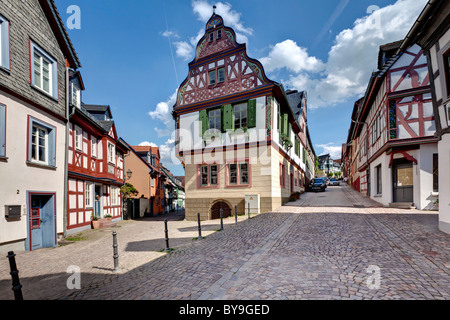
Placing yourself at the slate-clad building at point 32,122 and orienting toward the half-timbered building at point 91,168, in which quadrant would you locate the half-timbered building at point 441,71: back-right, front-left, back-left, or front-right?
back-right

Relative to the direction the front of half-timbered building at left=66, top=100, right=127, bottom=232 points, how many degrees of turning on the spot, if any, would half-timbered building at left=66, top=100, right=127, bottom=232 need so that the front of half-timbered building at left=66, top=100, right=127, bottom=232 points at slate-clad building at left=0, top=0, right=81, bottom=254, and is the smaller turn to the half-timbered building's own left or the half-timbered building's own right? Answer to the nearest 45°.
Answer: approximately 45° to the half-timbered building's own right

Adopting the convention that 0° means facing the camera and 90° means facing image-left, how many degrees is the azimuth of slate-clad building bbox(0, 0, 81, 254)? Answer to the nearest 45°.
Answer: approximately 315°

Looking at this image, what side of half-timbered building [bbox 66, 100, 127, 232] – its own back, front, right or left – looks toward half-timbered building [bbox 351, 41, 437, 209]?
front
